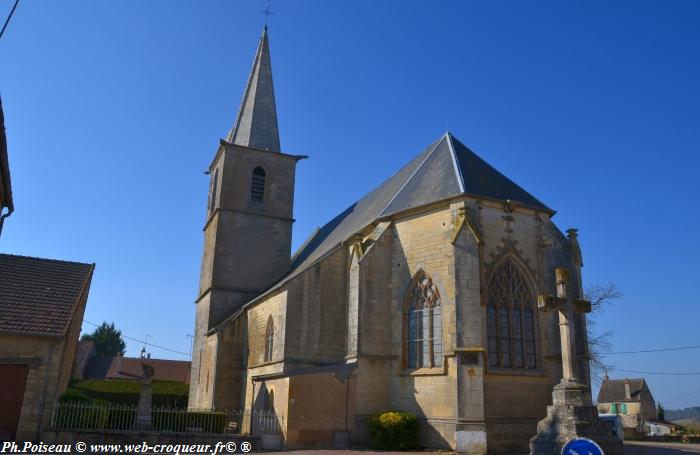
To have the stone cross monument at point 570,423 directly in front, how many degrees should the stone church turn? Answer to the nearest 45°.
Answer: approximately 180°

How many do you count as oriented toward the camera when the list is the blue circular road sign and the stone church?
1

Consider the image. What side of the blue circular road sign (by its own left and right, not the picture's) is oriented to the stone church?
back

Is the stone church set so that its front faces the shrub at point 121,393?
yes

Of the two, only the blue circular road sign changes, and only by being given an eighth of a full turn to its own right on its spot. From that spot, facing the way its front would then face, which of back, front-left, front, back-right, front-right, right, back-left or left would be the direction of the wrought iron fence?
right

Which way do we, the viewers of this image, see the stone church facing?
facing away from the viewer and to the left of the viewer

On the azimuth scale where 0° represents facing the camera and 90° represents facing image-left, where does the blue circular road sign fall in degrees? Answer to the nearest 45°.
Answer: approximately 0°

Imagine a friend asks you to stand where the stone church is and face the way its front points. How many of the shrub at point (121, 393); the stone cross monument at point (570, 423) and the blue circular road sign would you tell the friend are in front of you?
1

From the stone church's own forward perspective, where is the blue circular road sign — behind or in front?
behind

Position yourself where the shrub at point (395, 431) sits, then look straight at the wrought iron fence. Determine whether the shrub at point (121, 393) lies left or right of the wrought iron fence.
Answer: right

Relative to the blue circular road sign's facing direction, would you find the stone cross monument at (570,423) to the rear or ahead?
to the rear

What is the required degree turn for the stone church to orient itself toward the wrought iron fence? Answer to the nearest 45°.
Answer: approximately 45° to its left
